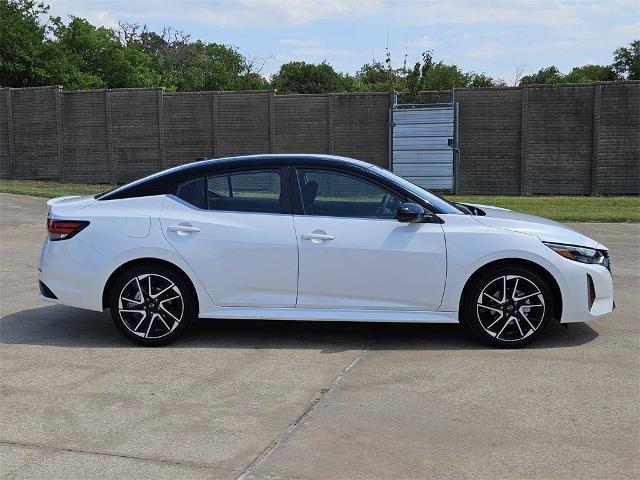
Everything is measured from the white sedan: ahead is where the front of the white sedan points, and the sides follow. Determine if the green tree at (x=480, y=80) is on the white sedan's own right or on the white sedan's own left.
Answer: on the white sedan's own left

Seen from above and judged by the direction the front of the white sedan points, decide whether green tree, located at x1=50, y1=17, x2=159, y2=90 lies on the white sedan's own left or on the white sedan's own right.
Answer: on the white sedan's own left

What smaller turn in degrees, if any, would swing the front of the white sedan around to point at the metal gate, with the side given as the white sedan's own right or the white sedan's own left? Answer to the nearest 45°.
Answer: approximately 90° to the white sedan's own left

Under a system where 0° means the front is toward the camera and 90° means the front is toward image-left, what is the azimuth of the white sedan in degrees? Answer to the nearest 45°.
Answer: approximately 270°

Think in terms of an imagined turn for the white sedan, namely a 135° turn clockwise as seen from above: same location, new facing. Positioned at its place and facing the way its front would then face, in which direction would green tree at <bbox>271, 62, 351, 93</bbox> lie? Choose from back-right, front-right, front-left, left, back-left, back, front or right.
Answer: back-right

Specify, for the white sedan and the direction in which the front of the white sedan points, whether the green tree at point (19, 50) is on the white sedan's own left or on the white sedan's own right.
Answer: on the white sedan's own left

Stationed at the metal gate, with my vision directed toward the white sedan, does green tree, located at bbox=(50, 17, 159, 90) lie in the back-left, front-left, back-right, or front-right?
back-right

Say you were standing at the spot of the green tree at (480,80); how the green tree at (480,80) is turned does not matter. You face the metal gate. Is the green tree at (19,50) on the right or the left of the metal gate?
right
